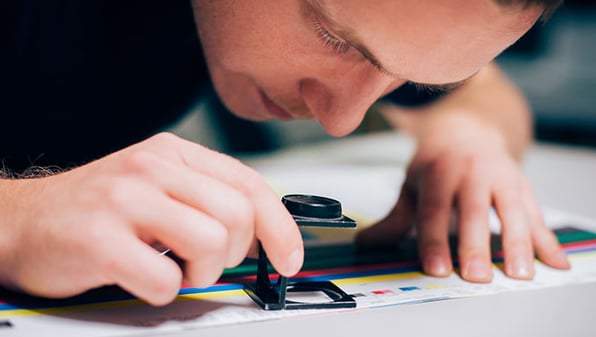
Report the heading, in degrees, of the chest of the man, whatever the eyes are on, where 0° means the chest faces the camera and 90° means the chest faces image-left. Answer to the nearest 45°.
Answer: approximately 315°
